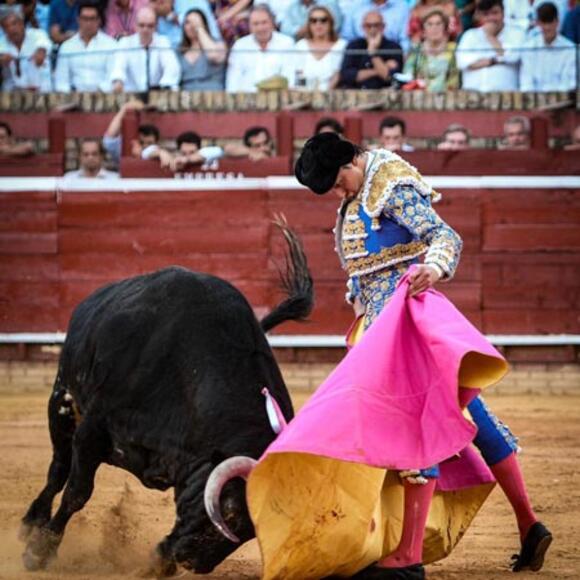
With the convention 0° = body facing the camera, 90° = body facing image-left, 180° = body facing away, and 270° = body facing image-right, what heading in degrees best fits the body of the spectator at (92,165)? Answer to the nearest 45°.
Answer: approximately 0°

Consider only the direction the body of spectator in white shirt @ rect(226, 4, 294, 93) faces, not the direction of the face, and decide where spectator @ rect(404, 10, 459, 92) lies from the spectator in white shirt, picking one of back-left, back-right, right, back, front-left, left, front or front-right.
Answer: left

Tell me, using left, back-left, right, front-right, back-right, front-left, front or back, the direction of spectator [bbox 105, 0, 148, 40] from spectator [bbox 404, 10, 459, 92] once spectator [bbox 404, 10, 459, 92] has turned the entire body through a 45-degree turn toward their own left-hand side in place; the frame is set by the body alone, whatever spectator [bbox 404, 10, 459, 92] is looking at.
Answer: back-right

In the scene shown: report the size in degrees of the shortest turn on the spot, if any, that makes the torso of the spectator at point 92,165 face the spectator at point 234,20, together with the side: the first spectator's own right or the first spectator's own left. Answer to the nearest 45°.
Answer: approximately 90° to the first spectator's own left

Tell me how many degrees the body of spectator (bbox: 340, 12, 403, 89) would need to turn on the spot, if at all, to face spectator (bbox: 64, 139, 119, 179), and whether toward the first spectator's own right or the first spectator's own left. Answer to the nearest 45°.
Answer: approximately 90° to the first spectator's own right

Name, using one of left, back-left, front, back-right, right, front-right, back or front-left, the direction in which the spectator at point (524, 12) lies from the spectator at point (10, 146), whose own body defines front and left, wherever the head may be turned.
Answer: left
